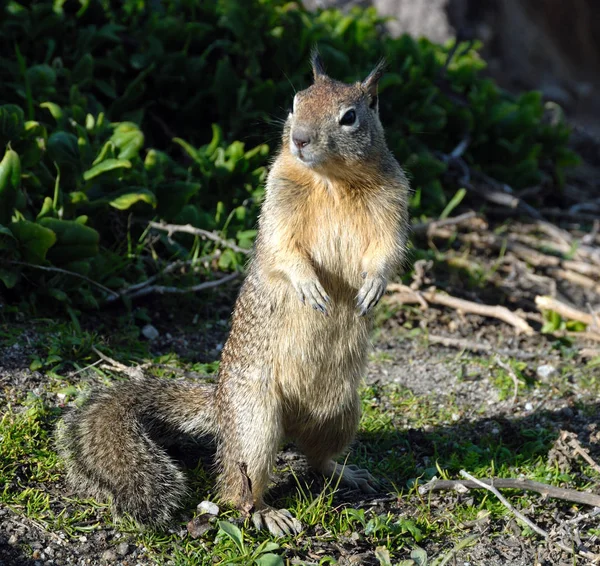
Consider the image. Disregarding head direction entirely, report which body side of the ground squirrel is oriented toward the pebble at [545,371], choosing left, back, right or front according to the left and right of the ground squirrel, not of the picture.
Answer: left

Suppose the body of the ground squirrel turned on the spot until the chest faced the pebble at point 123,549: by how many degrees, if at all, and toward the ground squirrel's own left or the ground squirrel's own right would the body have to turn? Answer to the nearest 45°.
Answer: approximately 90° to the ground squirrel's own right

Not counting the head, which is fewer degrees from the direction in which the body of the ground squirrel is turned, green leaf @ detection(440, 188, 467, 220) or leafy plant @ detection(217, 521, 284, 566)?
the leafy plant

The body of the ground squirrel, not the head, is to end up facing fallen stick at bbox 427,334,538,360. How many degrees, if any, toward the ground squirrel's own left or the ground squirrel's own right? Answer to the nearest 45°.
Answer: approximately 90° to the ground squirrel's own left

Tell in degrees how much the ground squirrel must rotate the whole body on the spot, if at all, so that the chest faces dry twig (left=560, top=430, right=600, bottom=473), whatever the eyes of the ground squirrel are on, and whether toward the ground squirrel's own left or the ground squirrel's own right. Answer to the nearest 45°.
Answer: approximately 45° to the ground squirrel's own left

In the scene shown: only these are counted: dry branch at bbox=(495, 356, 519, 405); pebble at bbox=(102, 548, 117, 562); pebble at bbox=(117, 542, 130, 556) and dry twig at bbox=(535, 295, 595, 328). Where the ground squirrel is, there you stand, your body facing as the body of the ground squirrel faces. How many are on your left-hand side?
2

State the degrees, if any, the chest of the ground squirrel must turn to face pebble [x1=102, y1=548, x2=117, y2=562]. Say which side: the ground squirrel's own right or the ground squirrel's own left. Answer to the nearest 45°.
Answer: approximately 90° to the ground squirrel's own right

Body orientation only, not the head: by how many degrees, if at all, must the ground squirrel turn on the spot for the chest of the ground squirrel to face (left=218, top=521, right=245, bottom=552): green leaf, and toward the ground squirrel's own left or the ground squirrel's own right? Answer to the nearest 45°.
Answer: approximately 45° to the ground squirrel's own right

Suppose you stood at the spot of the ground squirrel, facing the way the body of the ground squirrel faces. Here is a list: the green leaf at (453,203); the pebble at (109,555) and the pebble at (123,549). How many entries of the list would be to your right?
2

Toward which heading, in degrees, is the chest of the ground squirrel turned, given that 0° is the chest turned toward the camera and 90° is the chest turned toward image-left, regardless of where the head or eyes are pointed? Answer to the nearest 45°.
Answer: approximately 315°

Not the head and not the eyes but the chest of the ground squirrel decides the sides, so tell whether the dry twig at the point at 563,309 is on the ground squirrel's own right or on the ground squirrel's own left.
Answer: on the ground squirrel's own left

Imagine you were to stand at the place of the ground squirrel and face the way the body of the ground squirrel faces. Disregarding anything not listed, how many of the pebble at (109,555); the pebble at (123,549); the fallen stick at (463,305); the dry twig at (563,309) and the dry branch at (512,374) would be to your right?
2

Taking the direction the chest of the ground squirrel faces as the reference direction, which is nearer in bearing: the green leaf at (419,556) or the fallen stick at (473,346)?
the green leaf
